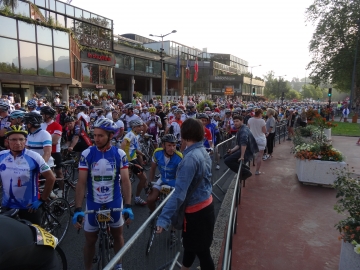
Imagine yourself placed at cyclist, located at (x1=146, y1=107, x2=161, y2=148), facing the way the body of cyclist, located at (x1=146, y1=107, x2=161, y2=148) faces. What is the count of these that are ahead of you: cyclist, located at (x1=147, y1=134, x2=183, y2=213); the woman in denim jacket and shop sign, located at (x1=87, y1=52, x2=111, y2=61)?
2

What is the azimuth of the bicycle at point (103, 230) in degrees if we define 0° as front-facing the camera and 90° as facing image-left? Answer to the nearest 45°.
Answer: approximately 0°

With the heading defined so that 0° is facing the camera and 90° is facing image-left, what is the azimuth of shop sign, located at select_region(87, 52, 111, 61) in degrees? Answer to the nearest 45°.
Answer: approximately 315°

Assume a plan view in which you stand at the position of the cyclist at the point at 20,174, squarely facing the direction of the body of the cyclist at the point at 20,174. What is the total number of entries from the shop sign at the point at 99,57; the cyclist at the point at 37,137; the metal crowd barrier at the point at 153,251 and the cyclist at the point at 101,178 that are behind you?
2

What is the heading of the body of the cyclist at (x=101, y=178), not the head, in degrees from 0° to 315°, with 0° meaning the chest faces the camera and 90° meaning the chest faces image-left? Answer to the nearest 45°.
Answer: approximately 0°

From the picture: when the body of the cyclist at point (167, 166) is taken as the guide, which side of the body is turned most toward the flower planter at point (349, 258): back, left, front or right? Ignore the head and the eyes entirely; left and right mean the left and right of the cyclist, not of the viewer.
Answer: left

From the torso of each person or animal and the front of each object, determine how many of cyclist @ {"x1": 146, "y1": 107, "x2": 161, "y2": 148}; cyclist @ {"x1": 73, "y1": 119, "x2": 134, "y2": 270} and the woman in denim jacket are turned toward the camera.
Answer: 2

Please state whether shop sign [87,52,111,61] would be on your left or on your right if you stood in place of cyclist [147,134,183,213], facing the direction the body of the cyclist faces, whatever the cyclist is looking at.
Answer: on your right

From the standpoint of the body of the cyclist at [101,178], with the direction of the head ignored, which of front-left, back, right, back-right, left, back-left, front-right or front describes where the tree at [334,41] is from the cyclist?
back-left

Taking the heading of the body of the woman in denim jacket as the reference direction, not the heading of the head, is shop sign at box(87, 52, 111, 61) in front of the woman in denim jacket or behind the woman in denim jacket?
in front

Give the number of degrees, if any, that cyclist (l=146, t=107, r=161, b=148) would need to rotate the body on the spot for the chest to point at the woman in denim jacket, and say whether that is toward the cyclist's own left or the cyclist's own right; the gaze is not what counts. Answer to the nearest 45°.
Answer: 0° — they already face them
